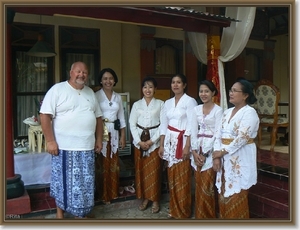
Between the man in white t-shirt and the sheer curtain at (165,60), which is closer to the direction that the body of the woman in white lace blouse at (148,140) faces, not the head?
the man in white t-shirt

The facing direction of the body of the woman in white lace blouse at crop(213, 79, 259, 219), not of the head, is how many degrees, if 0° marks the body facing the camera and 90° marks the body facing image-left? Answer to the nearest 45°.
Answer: approximately 45°

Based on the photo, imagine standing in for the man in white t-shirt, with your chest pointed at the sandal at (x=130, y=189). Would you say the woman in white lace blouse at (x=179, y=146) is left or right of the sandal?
right

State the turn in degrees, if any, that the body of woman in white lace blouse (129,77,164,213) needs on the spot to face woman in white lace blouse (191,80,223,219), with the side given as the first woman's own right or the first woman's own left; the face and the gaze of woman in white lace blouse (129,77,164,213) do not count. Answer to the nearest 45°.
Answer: approximately 45° to the first woman's own left

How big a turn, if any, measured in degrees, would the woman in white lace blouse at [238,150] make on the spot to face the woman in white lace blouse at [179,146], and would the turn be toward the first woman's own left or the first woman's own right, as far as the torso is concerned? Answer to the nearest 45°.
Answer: approximately 90° to the first woman's own right
